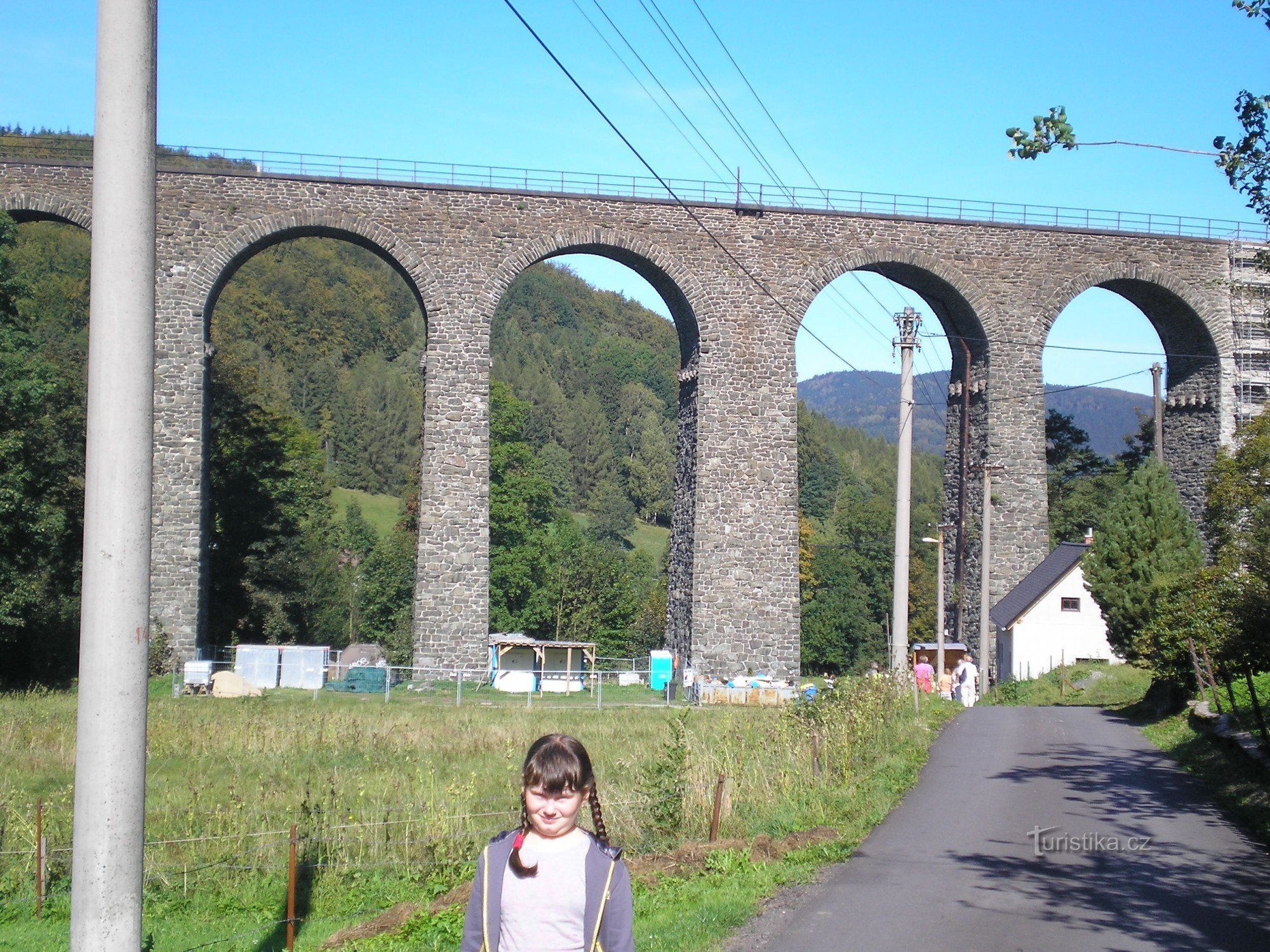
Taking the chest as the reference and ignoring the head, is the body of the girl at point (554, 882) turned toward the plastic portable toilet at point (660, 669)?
no

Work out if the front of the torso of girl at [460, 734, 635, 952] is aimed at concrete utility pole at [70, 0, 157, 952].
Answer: no

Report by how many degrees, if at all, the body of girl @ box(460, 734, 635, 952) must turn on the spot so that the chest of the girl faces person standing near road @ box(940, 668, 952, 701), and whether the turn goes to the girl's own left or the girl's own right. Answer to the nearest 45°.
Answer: approximately 180°

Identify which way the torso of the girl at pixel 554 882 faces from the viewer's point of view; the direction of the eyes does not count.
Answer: toward the camera

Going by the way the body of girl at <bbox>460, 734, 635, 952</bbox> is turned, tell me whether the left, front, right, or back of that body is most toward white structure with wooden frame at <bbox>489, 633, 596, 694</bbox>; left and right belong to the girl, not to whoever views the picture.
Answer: back

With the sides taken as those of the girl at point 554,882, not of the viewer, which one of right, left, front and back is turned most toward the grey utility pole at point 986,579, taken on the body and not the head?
back

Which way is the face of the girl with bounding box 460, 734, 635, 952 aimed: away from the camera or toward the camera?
toward the camera

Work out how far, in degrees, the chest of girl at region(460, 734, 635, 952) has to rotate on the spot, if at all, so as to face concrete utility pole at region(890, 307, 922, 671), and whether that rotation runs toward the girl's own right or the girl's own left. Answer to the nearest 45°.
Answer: approximately 180°

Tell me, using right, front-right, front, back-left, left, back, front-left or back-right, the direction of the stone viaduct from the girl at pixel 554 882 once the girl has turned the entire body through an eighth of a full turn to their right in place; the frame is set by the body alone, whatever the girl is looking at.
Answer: back-right

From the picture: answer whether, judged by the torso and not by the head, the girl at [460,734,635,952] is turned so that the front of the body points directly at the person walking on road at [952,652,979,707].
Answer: no
